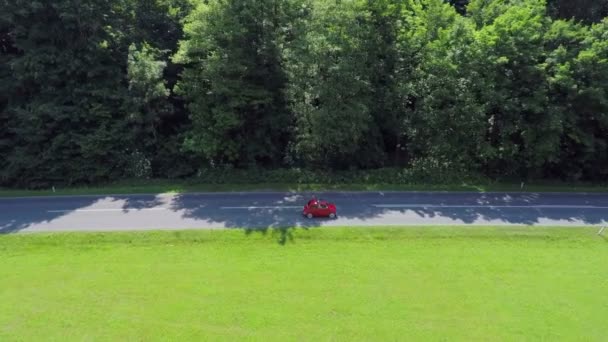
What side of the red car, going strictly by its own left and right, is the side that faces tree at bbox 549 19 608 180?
front

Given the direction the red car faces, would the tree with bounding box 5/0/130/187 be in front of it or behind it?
behind

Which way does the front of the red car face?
to the viewer's right
